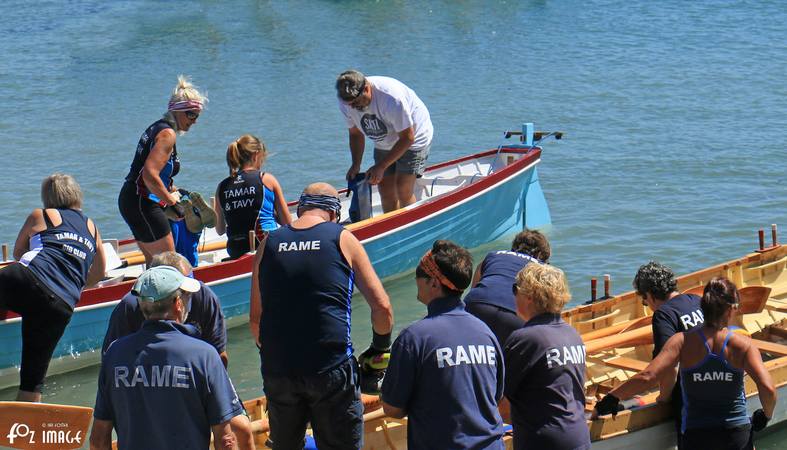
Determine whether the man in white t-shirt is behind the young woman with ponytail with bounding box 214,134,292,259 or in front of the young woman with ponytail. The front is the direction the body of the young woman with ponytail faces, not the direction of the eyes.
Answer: in front

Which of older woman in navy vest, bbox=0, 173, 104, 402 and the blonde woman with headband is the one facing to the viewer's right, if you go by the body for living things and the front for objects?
the blonde woman with headband

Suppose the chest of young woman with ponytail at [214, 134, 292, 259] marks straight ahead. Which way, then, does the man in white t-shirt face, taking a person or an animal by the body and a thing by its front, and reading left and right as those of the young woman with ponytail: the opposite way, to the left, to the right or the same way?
the opposite way

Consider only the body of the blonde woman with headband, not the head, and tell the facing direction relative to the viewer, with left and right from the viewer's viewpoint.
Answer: facing to the right of the viewer

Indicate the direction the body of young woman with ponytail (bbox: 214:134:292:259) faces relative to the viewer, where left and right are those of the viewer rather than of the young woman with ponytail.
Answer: facing away from the viewer and to the right of the viewer
